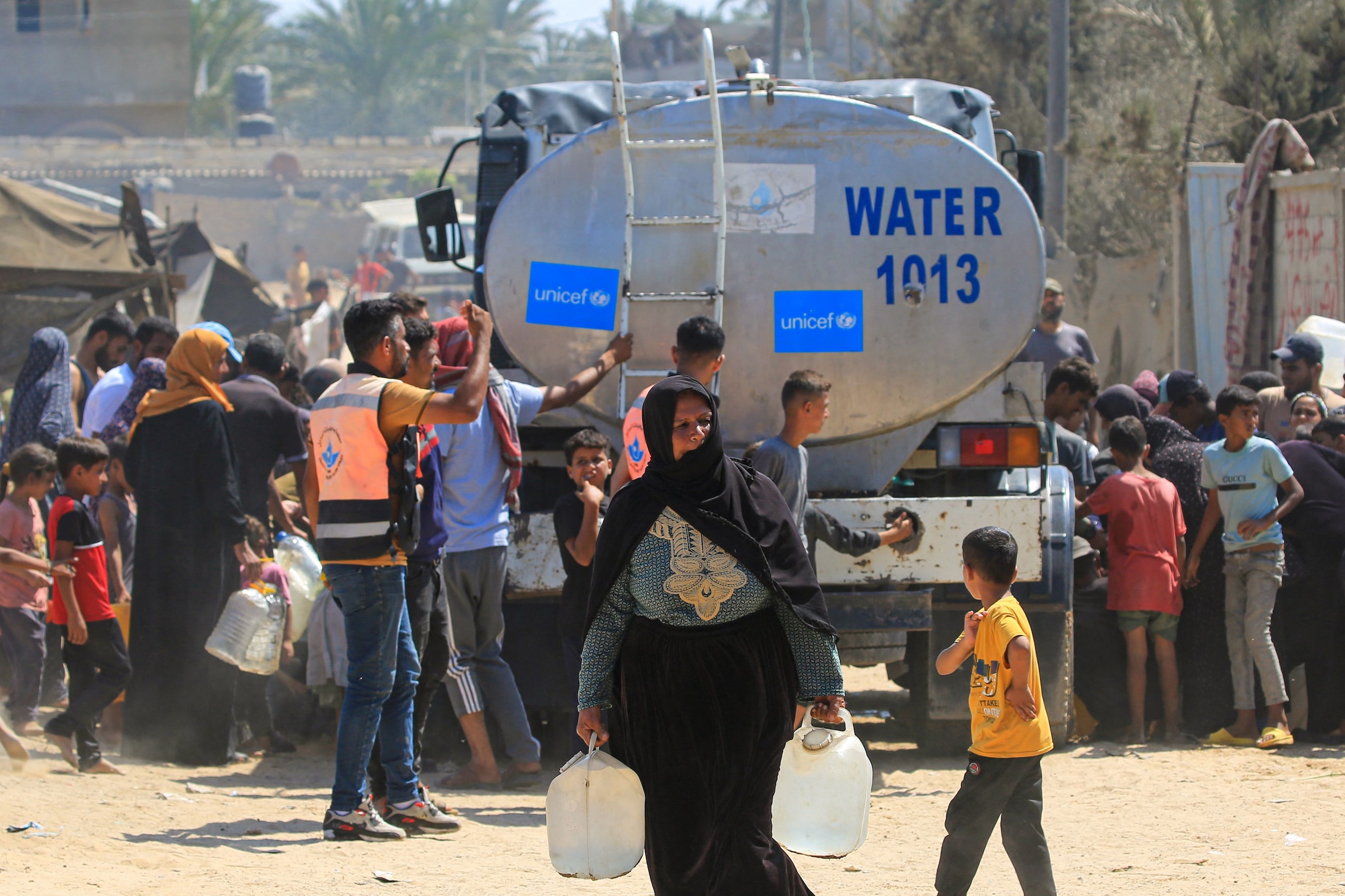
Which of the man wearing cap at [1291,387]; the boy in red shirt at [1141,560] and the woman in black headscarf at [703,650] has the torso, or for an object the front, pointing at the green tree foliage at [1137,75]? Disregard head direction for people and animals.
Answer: the boy in red shirt

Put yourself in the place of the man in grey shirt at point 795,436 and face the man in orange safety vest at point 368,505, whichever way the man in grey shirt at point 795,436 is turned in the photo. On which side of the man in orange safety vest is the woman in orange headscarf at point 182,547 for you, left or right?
right

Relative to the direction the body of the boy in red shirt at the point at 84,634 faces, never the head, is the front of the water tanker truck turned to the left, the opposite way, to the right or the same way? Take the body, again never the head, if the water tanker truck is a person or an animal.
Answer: to the left

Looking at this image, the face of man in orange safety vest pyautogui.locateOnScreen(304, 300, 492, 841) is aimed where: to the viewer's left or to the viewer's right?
to the viewer's right

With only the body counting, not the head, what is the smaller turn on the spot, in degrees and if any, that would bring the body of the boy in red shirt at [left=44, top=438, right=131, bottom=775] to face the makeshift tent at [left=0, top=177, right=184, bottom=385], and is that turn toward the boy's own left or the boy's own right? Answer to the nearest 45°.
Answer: approximately 90° to the boy's own left

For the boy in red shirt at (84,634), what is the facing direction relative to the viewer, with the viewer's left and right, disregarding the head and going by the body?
facing to the right of the viewer

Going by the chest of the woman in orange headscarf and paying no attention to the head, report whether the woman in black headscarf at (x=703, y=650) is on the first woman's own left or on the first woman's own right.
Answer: on the first woman's own right

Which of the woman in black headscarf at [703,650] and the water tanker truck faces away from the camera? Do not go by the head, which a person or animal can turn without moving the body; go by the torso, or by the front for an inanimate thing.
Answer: the water tanker truck

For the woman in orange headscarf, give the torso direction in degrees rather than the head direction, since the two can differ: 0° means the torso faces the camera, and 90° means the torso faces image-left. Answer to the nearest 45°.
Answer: approximately 225°
